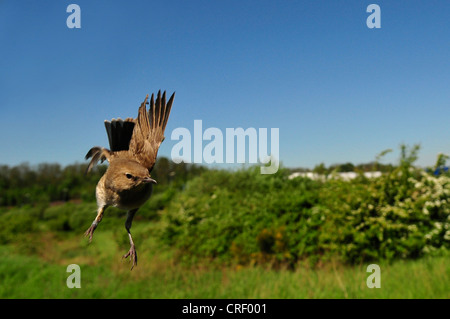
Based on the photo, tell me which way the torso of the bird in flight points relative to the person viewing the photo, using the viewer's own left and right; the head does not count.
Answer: facing the viewer and to the right of the viewer
